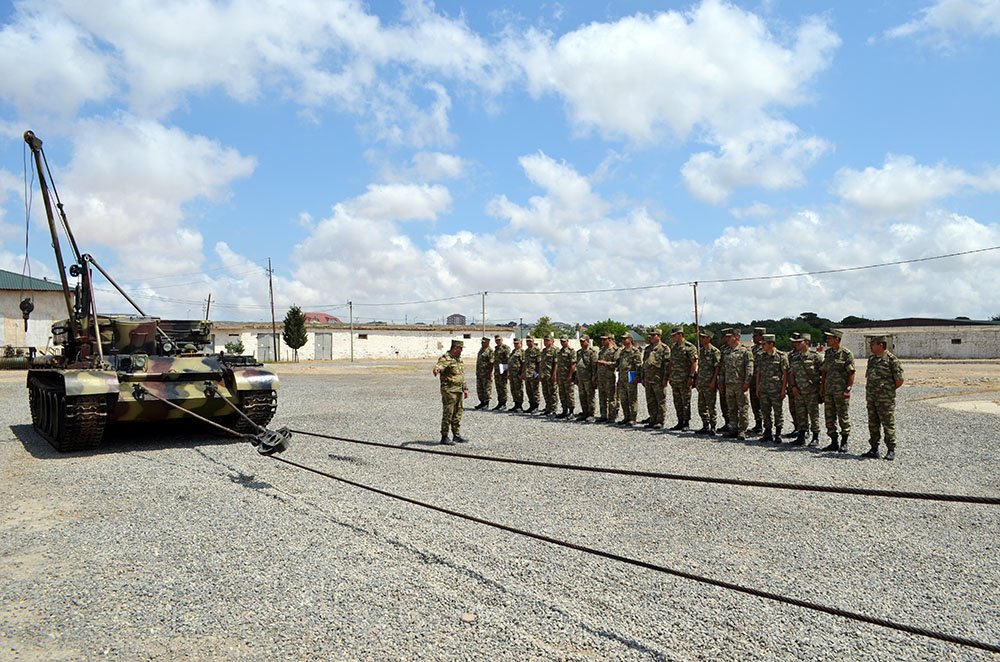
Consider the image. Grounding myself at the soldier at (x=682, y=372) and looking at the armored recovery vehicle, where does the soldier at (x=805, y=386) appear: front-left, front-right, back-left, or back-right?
back-left

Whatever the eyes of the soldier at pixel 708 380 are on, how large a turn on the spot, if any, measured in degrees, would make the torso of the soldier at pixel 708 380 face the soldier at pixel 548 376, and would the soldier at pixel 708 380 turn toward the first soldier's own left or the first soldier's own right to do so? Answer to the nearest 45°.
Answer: approximately 90° to the first soldier's own right

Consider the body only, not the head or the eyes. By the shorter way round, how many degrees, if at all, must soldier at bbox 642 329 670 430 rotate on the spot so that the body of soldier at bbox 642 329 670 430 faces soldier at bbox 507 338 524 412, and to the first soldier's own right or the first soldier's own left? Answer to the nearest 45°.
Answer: approximately 90° to the first soldier's own right

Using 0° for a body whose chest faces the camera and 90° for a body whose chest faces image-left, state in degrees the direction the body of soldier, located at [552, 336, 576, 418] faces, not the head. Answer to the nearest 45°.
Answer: approximately 45°

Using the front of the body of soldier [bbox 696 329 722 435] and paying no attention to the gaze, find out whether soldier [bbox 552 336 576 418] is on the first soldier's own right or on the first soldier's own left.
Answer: on the first soldier's own right

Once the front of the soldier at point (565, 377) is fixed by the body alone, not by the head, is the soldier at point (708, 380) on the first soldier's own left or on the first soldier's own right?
on the first soldier's own left

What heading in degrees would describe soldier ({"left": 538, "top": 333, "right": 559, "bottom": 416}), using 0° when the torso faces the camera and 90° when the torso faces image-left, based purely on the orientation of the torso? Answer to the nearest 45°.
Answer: approximately 45°

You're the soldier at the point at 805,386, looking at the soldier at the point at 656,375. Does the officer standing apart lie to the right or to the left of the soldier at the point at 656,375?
left

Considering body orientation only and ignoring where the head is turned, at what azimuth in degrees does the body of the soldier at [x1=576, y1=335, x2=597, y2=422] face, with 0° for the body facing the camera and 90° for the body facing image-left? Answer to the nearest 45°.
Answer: approximately 45°

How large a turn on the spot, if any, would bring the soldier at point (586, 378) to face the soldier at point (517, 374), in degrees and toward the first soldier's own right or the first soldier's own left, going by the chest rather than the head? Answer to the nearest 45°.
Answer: approximately 90° to the first soldier's own right

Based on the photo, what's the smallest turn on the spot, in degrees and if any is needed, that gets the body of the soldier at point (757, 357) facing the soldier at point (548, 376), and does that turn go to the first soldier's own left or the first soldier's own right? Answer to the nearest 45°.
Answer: approximately 90° to the first soldier's own right
